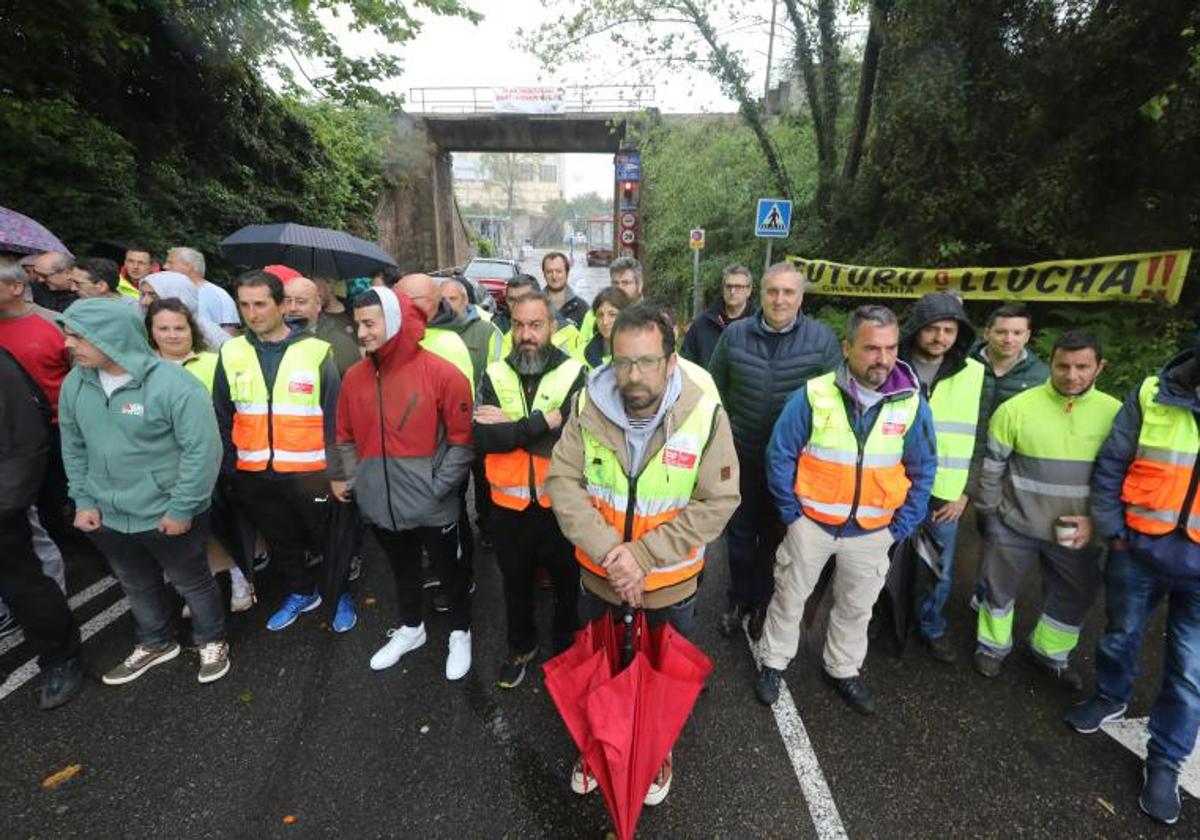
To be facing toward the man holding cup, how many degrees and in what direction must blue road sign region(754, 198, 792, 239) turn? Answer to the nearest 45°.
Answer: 0° — it already faces them

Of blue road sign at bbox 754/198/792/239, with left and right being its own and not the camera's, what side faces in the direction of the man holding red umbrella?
front

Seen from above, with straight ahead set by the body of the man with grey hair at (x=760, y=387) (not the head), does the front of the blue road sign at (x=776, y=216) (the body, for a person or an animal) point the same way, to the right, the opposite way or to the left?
the same way

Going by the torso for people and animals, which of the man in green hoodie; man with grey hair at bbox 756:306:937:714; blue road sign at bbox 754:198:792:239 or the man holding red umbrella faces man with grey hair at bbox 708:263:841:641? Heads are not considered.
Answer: the blue road sign

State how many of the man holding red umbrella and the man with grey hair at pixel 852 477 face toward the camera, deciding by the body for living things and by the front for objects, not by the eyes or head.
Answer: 2

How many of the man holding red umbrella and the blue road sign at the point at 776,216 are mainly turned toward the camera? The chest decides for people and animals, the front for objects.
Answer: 2

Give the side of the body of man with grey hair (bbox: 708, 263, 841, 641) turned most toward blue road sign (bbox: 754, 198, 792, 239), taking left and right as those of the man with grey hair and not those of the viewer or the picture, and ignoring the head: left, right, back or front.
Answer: back

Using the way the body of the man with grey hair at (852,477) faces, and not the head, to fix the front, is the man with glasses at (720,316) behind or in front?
behind

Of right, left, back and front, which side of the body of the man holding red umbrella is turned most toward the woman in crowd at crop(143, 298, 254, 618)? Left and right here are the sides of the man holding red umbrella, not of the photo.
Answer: right

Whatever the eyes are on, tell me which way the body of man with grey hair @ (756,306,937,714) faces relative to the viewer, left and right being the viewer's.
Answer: facing the viewer

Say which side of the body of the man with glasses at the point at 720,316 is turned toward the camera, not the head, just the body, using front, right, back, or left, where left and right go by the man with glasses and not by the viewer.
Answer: front

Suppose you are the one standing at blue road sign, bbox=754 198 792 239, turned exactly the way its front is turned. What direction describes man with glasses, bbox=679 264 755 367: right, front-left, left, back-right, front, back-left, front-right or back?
front

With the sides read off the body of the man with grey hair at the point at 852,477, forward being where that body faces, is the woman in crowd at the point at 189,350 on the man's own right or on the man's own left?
on the man's own right

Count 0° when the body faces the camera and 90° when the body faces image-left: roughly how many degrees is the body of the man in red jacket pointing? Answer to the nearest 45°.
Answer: approximately 45°

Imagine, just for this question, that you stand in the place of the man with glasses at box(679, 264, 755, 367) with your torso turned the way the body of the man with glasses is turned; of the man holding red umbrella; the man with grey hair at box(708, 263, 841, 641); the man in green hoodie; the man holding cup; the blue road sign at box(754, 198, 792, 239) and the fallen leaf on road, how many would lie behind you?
1

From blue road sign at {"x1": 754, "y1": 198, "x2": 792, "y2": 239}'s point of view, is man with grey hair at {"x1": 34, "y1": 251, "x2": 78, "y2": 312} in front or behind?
in front

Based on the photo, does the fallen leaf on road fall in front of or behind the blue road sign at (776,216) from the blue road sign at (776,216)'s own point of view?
in front

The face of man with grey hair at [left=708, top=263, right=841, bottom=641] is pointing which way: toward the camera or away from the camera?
toward the camera
